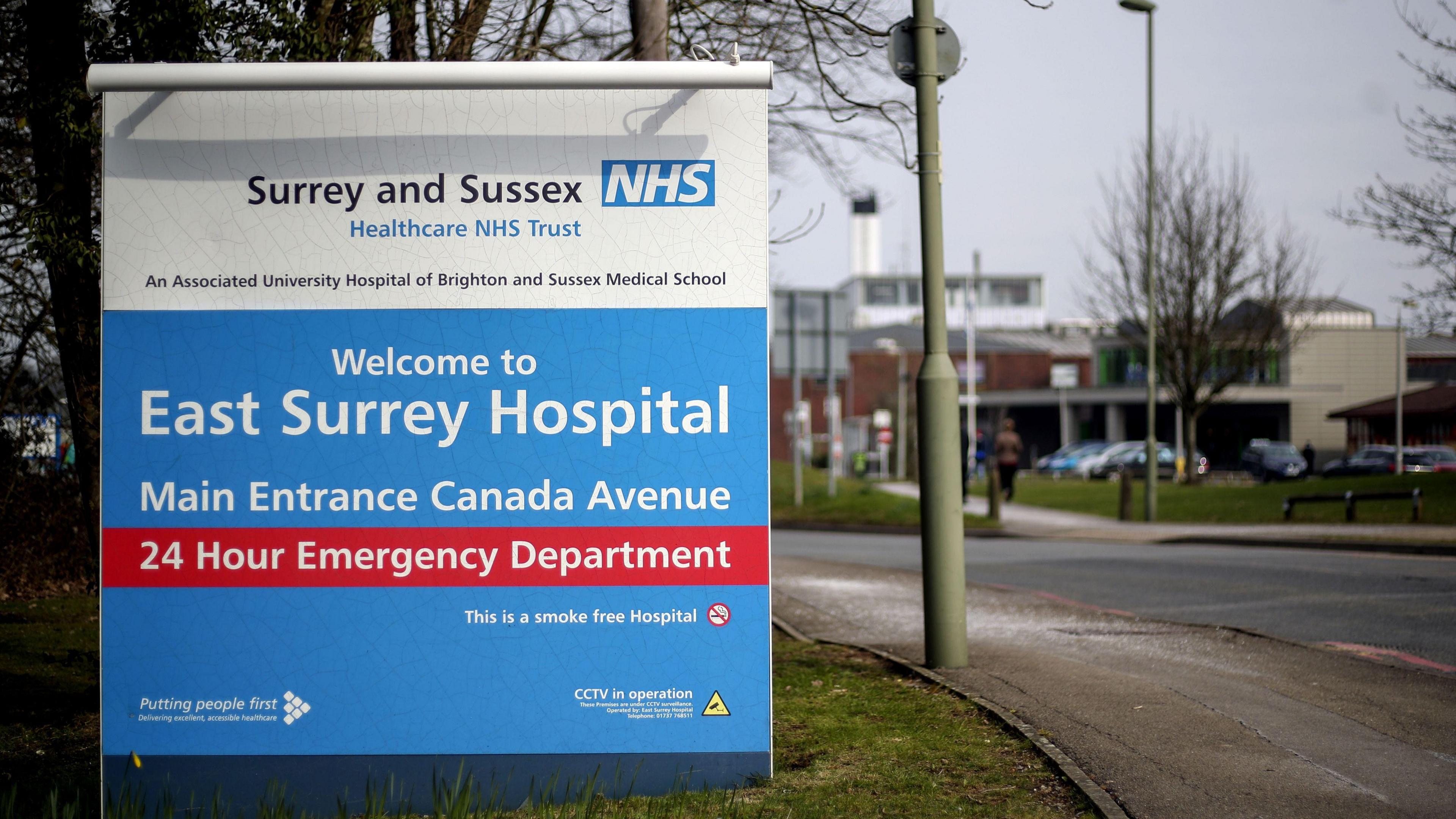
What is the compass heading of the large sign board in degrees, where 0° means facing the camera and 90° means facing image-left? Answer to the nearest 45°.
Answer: approximately 0°

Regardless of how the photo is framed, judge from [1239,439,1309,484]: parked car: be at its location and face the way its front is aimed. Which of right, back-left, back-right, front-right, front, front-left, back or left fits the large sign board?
front-right

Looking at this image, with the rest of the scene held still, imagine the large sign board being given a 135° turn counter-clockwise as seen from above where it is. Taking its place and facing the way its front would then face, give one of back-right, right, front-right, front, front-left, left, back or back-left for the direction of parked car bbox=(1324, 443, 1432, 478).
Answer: front

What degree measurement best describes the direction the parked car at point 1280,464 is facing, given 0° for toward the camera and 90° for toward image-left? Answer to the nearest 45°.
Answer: approximately 315°
